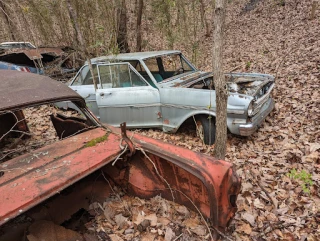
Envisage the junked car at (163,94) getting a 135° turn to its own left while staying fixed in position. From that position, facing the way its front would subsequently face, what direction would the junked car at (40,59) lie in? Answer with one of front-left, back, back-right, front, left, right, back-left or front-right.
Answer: front-left

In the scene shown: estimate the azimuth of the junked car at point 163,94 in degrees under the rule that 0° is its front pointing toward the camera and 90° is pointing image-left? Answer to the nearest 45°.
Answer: approximately 315°

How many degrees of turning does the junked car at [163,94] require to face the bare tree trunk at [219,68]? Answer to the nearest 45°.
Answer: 0° — it already faces it

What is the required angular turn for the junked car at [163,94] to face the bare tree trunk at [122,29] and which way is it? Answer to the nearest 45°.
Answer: approximately 135° to its left

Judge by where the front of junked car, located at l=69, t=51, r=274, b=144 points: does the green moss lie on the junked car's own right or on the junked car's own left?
on the junked car's own right
